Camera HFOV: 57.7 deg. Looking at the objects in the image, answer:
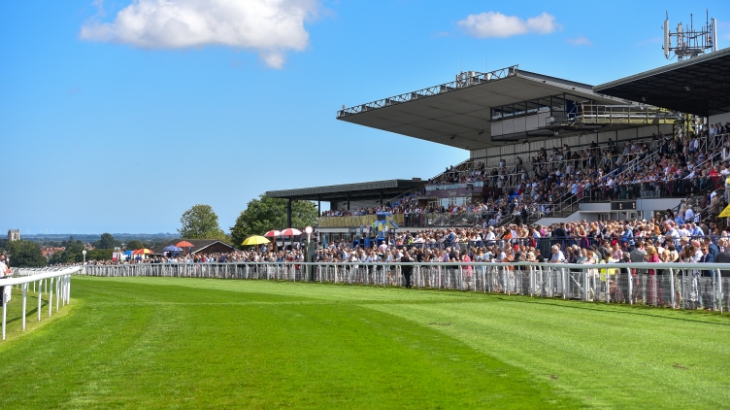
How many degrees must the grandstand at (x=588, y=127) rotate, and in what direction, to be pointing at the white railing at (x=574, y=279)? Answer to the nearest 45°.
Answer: approximately 45° to its left

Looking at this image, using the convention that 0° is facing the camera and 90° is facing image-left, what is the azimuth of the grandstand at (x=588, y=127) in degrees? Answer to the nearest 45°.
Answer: approximately 45°
